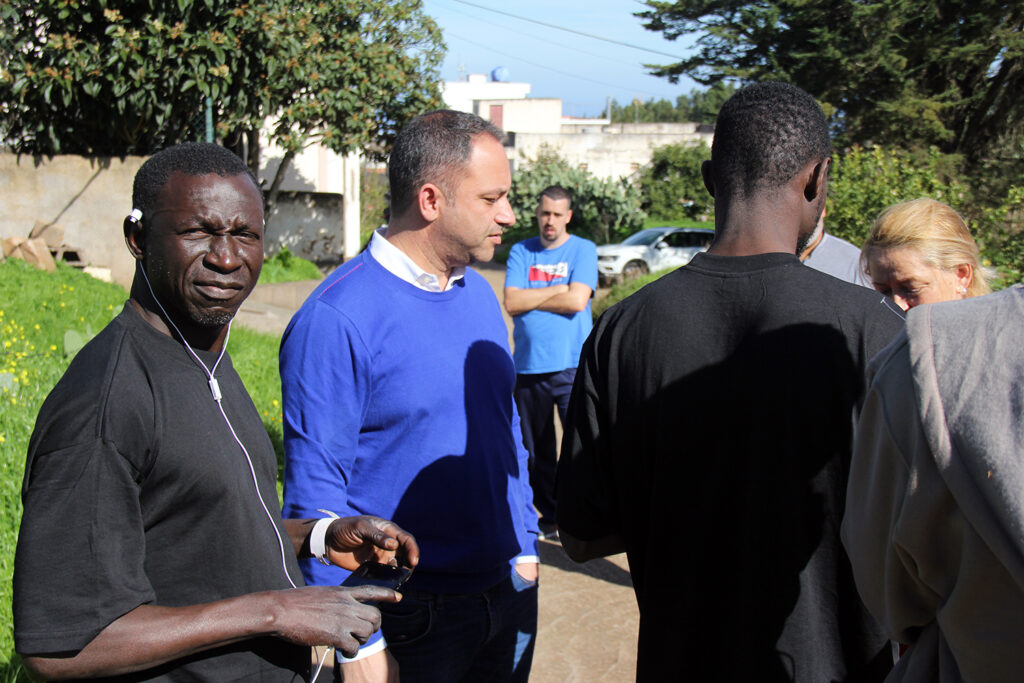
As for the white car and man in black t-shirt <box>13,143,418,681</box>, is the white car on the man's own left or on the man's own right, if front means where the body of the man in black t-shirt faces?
on the man's own left

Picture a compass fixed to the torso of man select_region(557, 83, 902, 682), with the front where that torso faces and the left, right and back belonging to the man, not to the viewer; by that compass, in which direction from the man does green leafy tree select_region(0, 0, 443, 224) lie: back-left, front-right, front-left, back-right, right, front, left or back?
front-left

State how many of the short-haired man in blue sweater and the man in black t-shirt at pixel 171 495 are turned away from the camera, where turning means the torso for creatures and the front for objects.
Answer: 0

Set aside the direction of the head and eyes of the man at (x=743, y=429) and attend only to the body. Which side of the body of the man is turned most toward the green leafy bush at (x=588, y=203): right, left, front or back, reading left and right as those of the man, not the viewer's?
front

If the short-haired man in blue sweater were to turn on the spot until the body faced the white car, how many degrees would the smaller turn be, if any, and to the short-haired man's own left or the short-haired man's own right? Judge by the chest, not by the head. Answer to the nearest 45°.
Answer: approximately 135° to the short-haired man's own left

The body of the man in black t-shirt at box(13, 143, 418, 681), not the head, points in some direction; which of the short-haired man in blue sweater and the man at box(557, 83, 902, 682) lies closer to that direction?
the man

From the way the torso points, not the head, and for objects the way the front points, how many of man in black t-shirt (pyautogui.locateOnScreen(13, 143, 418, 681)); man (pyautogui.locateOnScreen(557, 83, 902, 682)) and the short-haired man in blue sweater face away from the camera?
1

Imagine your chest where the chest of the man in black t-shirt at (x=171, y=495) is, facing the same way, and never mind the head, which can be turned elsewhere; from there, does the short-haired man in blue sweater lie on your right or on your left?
on your left

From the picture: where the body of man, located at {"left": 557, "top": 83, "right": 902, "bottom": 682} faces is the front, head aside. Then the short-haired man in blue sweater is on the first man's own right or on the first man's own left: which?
on the first man's own left

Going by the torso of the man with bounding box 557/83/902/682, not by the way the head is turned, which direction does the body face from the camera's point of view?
away from the camera

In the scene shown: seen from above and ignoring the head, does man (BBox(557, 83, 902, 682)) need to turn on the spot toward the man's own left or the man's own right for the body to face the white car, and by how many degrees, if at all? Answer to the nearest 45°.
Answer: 0° — they already face it

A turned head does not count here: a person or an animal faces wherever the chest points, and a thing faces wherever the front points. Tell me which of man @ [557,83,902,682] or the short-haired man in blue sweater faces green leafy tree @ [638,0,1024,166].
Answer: the man

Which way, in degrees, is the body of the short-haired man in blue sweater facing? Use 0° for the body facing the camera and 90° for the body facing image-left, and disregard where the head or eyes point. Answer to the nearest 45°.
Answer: approximately 315°

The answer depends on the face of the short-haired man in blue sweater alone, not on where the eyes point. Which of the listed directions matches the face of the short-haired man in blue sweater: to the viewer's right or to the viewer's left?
to the viewer's right

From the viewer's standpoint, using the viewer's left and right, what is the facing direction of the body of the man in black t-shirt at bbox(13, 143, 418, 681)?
facing the viewer and to the right of the viewer
